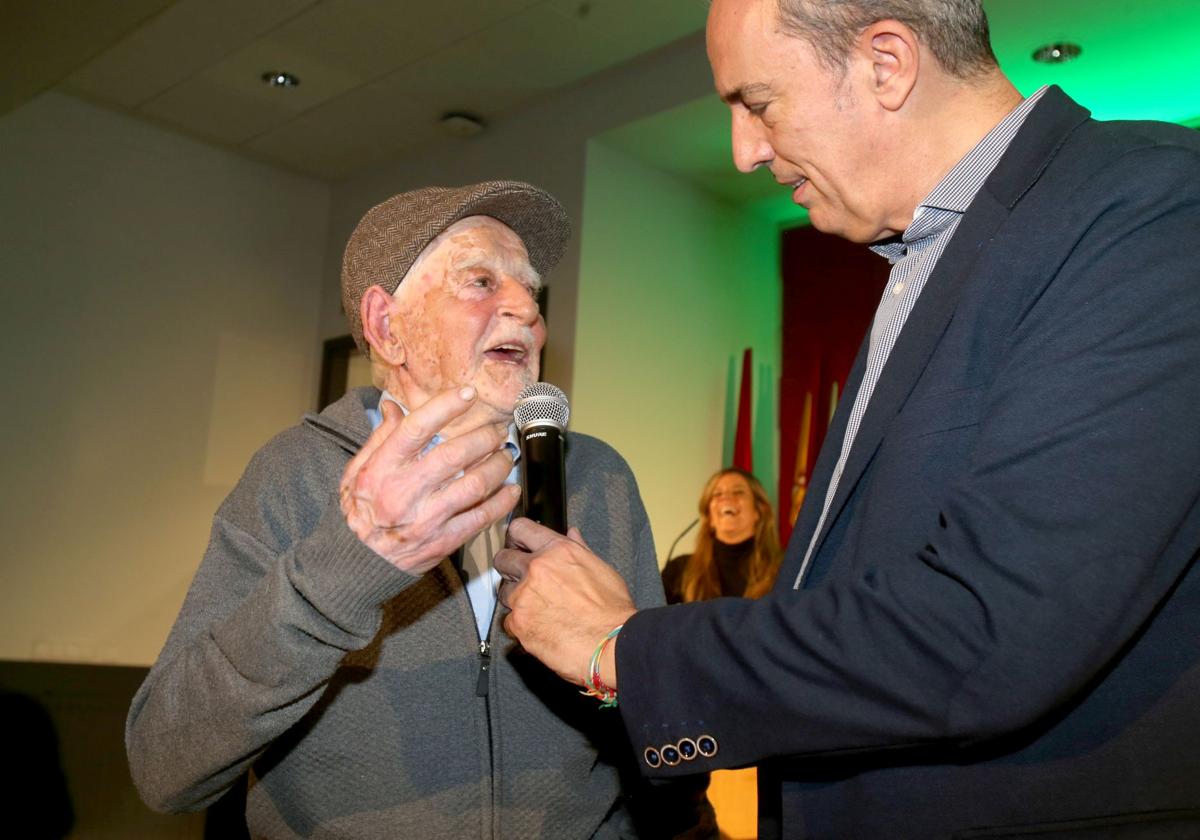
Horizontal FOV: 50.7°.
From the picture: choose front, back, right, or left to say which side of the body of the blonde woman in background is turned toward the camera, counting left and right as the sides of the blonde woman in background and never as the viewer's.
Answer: front

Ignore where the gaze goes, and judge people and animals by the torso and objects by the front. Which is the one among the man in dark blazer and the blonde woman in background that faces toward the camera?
the blonde woman in background

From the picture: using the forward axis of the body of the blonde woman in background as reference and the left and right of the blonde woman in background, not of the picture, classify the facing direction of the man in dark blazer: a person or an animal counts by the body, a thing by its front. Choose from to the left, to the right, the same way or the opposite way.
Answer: to the right

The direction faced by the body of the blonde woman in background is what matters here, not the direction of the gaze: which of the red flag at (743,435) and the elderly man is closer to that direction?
the elderly man

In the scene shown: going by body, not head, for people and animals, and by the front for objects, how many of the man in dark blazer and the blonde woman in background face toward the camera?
1

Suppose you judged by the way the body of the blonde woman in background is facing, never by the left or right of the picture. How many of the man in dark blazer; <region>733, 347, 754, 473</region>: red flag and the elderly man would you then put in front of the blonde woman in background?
2

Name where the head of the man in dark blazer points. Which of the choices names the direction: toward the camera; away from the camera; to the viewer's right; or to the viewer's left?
to the viewer's left

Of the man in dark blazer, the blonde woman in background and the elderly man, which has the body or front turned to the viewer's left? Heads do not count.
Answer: the man in dark blazer

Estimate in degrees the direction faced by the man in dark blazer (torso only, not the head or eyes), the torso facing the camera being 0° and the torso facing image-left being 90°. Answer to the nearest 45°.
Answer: approximately 90°

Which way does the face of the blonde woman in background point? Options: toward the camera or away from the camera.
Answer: toward the camera

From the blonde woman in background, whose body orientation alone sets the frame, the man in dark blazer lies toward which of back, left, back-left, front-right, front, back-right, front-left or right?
front

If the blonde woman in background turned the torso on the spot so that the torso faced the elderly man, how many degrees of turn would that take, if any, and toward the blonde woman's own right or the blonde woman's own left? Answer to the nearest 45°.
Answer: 0° — they already face them

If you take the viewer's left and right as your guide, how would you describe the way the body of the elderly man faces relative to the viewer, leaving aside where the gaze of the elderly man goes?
facing the viewer and to the right of the viewer

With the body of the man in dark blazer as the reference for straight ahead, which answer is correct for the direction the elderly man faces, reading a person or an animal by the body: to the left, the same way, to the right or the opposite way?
to the left

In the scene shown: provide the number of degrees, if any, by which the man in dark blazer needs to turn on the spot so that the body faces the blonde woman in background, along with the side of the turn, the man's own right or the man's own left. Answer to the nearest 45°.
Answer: approximately 90° to the man's own right
